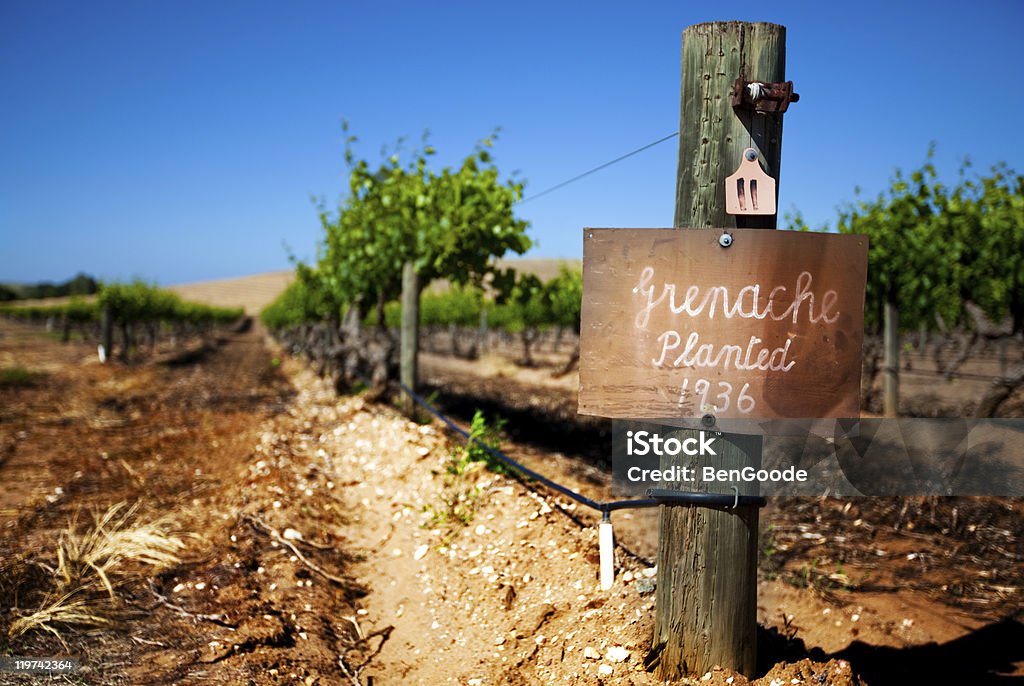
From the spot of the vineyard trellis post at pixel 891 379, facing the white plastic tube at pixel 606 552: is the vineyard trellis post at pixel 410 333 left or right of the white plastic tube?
right

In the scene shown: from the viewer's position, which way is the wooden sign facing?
facing the viewer

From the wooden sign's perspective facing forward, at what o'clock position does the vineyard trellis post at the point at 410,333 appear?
The vineyard trellis post is roughly at 5 o'clock from the wooden sign.

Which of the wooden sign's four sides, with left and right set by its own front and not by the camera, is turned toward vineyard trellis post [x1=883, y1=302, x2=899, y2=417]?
back

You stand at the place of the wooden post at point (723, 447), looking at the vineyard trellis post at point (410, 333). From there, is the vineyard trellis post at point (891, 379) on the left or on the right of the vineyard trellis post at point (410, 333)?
right
